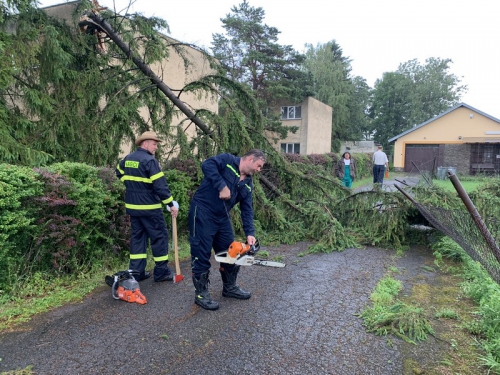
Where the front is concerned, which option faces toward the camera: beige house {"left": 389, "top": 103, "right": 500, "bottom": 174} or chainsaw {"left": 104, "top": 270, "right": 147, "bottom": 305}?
the beige house

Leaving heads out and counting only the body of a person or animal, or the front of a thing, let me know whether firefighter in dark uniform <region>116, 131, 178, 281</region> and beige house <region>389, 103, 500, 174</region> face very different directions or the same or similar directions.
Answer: very different directions

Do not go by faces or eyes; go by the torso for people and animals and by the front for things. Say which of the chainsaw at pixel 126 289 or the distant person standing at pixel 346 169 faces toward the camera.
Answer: the distant person standing

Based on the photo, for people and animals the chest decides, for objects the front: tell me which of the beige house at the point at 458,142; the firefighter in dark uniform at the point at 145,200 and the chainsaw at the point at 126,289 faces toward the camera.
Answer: the beige house

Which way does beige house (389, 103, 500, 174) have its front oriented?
toward the camera

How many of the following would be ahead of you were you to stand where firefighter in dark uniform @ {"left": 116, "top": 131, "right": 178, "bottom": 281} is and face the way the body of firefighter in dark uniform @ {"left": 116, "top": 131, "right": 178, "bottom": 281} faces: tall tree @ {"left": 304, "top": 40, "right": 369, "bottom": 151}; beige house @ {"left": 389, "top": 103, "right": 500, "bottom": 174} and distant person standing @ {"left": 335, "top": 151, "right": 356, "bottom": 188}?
3

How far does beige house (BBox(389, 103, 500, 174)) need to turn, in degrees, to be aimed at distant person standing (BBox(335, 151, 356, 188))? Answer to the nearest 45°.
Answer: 0° — it already faces them

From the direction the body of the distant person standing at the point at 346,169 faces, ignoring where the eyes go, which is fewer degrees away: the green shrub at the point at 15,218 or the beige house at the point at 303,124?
the green shrub

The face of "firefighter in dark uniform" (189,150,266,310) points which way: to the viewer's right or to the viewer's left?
to the viewer's right

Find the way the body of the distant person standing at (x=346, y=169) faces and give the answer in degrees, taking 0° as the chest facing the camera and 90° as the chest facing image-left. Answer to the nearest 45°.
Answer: approximately 0°

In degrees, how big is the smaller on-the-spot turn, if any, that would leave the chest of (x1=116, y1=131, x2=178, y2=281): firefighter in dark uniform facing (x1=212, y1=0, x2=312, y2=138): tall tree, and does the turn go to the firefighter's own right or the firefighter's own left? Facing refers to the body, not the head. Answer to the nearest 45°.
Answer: approximately 45° to the firefighter's own left

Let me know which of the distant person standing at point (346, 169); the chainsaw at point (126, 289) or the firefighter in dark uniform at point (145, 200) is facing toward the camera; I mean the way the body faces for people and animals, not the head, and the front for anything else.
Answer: the distant person standing

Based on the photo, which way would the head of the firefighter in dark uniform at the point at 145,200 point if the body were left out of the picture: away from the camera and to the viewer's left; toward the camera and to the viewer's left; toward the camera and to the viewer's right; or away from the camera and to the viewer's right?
away from the camera and to the viewer's right

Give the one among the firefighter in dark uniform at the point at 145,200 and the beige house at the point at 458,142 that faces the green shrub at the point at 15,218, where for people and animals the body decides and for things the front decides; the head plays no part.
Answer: the beige house

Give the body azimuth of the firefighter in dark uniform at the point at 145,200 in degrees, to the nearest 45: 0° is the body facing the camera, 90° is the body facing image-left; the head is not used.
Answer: approximately 225°
